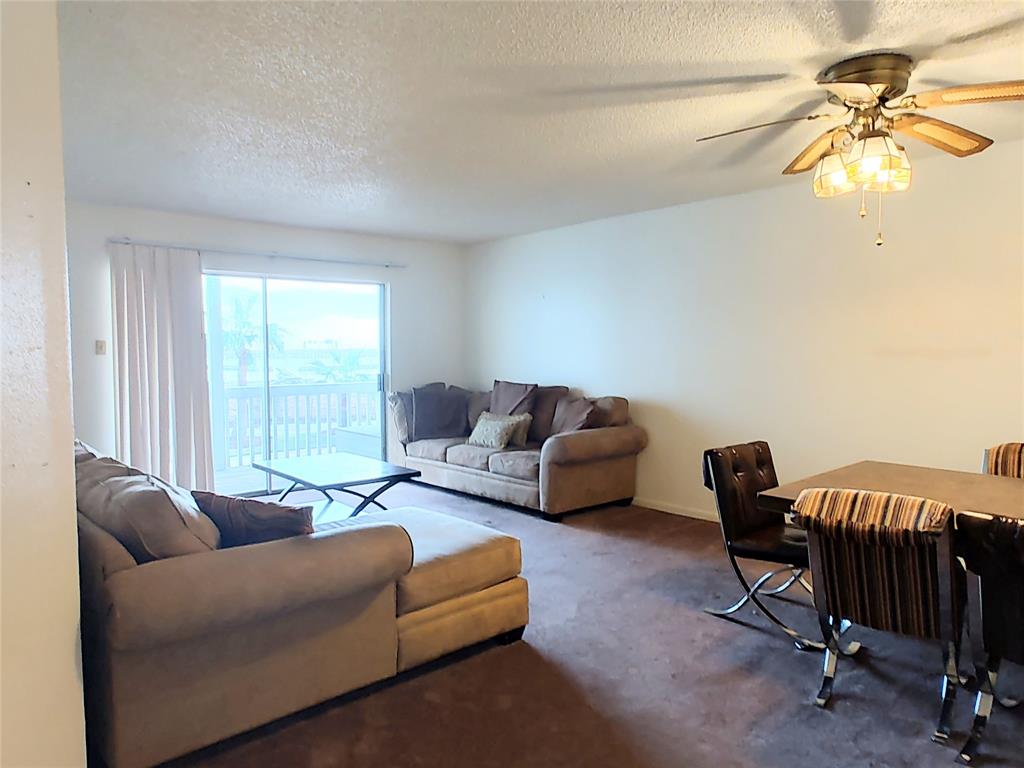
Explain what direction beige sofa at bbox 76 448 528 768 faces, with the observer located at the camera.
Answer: facing away from the viewer and to the right of the viewer

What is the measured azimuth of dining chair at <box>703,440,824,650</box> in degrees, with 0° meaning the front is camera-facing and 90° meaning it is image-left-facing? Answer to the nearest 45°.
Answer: approximately 315°

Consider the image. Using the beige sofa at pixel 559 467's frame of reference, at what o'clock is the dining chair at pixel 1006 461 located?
The dining chair is roughly at 9 o'clock from the beige sofa.

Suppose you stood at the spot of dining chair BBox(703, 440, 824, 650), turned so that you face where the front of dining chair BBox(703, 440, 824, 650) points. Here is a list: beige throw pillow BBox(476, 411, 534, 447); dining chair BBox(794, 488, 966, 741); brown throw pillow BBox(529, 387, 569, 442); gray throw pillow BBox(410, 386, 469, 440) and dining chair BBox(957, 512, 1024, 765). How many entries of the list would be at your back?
3

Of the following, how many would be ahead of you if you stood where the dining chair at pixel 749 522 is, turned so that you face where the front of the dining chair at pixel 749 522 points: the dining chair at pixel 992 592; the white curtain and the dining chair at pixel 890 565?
2

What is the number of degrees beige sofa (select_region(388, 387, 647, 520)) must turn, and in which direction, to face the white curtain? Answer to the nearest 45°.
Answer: approximately 45° to its right
